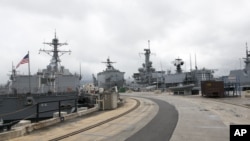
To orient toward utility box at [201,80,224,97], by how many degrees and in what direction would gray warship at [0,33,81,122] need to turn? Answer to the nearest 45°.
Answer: approximately 45° to its right

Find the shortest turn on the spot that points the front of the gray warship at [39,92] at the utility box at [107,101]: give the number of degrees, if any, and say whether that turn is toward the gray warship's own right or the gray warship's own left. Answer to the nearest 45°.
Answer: approximately 135° to the gray warship's own right

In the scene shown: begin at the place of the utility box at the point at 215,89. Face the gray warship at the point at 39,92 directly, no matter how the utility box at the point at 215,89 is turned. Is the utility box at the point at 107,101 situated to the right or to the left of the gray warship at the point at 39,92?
left

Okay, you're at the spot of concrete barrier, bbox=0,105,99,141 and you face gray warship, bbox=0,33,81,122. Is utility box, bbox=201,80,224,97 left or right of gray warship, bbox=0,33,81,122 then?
right

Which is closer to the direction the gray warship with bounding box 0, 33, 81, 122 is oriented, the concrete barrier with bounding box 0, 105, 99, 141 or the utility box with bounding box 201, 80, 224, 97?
the utility box

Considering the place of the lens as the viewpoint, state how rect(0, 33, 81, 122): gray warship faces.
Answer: facing away from the viewer and to the right of the viewer
